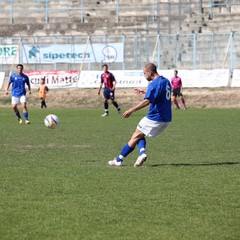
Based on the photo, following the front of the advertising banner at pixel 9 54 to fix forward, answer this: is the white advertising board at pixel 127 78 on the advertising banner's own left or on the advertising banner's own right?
on the advertising banner's own left

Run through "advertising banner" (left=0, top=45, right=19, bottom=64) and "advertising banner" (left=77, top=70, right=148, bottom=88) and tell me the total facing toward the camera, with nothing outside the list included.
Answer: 2

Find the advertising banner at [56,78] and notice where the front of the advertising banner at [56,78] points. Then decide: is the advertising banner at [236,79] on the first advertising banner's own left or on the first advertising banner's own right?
on the first advertising banner's own left

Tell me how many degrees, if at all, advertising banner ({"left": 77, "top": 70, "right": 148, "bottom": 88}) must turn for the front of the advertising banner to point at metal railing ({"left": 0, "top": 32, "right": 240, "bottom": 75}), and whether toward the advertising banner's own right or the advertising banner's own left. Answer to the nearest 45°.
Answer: approximately 180°

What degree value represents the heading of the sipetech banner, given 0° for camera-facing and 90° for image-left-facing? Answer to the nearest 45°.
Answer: approximately 0°

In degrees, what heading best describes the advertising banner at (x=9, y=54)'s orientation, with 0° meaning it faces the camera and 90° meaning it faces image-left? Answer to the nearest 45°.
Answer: approximately 0°

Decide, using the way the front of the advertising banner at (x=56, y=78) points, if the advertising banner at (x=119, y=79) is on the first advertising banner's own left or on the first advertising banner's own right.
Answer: on the first advertising banner's own left

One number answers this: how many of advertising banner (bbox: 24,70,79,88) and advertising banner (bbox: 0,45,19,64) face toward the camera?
2
